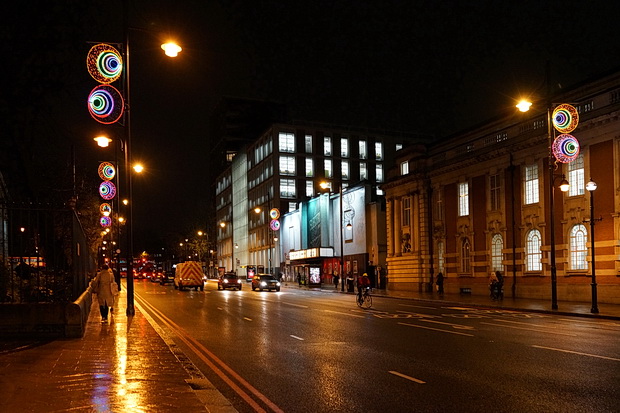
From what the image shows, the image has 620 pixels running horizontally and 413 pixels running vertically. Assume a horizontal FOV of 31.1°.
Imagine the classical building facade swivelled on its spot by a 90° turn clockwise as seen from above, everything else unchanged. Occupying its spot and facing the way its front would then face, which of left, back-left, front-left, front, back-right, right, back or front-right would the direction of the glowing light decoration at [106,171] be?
left

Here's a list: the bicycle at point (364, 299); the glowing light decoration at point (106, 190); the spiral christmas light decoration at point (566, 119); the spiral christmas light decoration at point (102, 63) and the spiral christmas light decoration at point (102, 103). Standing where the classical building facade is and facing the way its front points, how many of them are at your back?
0

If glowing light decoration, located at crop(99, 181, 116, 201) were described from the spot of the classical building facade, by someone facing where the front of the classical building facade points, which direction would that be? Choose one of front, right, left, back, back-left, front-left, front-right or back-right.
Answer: front

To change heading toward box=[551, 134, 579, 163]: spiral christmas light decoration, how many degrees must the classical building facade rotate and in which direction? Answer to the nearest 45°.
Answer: approximately 45° to its left

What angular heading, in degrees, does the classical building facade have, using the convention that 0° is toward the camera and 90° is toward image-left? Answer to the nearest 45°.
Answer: approximately 45°

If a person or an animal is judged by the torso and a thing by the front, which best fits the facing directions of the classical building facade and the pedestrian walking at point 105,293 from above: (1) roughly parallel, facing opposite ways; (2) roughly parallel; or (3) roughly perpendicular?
roughly perpendicular

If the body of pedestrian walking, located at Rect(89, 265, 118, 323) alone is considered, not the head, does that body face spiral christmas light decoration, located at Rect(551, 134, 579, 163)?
no
